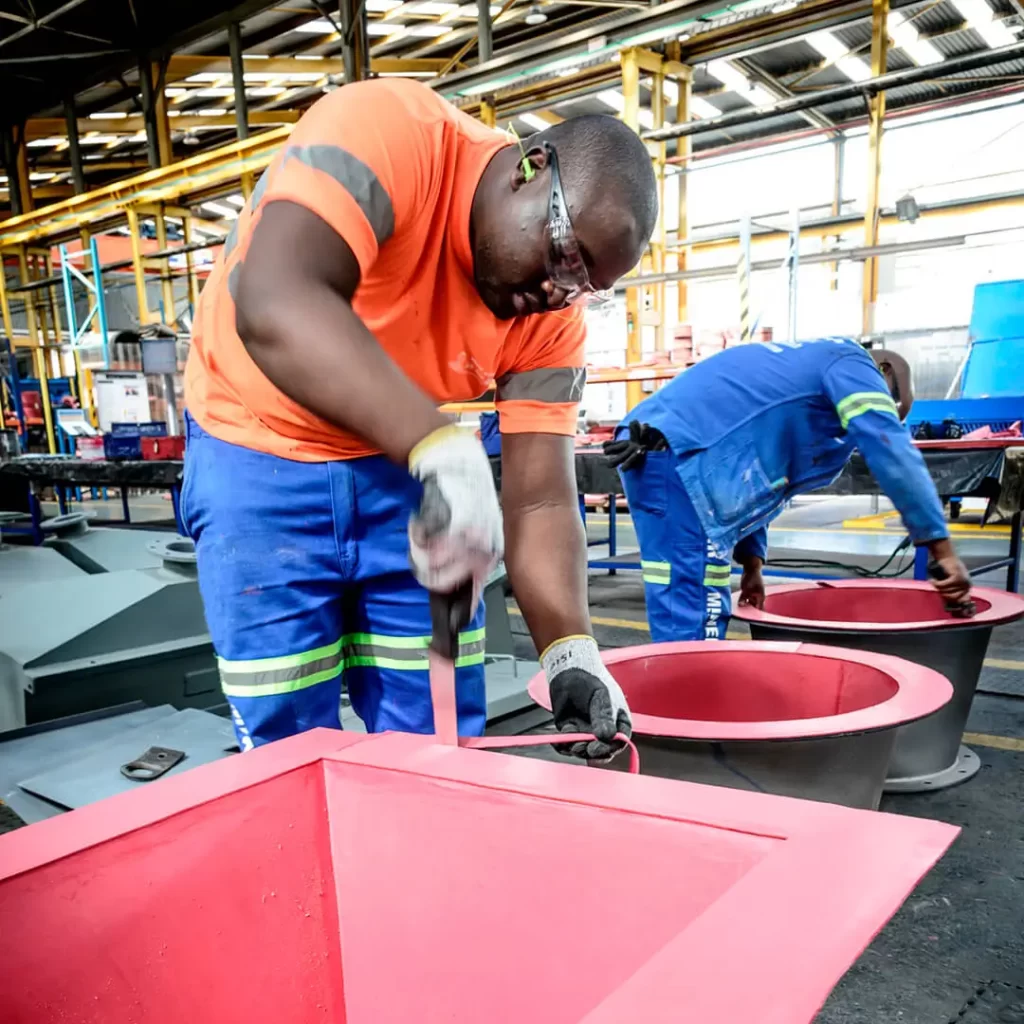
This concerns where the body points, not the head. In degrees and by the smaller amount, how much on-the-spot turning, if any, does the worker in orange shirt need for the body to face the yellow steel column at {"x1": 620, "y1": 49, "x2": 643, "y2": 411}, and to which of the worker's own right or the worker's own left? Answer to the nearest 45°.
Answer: approximately 135° to the worker's own left

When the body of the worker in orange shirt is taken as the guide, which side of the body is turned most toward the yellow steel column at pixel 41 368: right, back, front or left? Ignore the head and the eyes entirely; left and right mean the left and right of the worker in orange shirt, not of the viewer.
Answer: back

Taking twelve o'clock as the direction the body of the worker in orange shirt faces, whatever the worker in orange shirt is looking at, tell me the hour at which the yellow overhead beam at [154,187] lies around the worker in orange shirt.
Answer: The yellow overhead beam is roughly at 7 o'clock from the worker in orange shirt.

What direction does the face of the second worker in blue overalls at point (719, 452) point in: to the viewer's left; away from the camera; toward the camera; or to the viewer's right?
to the viewer's right

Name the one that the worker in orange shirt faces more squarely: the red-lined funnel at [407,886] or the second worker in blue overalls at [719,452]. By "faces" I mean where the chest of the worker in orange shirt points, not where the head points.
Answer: the red-lined funnel

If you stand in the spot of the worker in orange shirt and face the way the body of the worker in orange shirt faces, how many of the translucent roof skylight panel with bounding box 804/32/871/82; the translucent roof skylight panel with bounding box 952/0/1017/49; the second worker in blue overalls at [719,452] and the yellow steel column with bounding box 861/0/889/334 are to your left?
4

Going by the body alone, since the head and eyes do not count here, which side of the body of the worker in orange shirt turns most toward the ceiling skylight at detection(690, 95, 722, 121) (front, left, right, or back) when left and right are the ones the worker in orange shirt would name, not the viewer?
left

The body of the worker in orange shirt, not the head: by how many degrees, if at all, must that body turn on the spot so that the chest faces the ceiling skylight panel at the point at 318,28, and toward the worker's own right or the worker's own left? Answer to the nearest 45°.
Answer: approximately 135° to the worker's own left

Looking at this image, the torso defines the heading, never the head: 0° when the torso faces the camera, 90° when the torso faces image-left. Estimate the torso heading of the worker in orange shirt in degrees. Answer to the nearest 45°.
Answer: approximately 315°

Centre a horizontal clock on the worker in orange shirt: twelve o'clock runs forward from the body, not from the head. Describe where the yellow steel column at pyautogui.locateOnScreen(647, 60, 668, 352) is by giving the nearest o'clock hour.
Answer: The yellow steel column is roughly at 8 o'clock from the worker in orange shirt.

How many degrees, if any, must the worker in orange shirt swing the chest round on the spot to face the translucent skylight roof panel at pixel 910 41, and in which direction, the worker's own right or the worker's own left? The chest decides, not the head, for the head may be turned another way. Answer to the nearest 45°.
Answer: approximately 90° to the worker's own left

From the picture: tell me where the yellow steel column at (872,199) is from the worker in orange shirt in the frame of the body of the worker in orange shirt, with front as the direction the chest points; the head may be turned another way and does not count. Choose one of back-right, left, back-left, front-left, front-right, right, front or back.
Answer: left

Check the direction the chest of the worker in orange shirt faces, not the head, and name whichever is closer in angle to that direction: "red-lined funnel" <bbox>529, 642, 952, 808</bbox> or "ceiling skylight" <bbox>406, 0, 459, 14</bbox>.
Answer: the red-lined funnel
